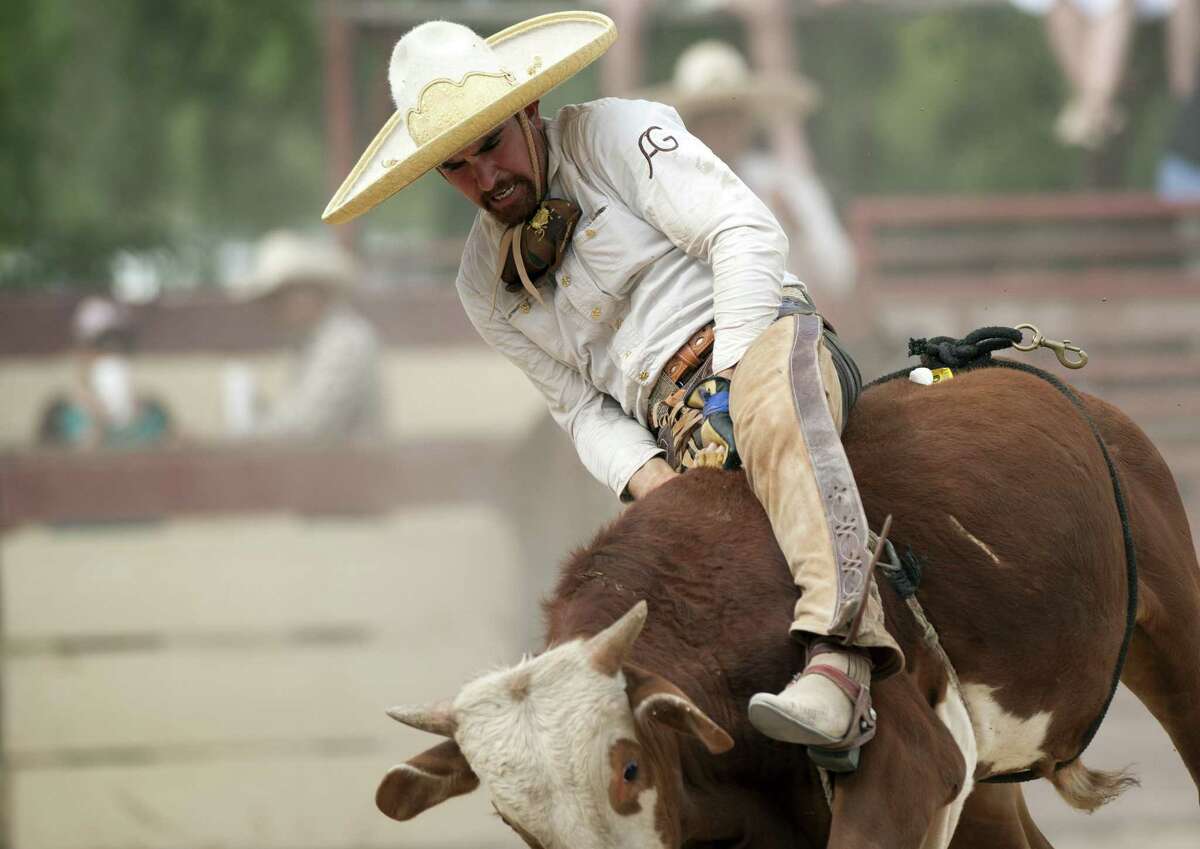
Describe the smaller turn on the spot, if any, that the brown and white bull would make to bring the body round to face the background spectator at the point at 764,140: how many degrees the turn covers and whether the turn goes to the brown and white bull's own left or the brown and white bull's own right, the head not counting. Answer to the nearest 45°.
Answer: approximately 135° to the brown and white bull's own right

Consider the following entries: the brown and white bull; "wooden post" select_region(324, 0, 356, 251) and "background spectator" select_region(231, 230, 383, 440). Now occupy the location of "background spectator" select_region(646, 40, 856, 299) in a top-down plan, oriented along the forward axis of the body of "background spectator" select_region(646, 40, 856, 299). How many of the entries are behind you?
0

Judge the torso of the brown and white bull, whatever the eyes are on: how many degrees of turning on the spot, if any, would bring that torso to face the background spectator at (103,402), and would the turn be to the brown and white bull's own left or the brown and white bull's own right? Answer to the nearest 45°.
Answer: approximately 90° to the brown and white bull's own right

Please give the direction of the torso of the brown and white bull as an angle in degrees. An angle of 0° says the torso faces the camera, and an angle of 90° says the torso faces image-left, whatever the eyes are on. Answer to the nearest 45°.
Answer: approximately 45°

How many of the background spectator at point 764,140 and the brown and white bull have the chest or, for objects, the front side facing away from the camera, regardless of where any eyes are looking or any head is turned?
0

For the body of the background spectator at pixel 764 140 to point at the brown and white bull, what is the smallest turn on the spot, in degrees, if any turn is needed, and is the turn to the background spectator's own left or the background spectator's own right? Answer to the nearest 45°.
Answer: approximately 45° to the background spectator's own left

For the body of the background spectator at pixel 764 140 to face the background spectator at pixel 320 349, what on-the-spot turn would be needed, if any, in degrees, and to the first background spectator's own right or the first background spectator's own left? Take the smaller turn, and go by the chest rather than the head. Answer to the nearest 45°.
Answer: approximately 45° to the first background spectator's own right

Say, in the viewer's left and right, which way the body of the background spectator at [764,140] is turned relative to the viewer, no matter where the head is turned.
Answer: facing the viewer and to the left of the viewer

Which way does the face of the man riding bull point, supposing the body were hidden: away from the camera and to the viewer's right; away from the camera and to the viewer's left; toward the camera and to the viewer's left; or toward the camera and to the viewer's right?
toward the camera and to the viewer's left

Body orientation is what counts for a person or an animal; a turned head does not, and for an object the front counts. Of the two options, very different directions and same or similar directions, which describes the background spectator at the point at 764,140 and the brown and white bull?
same or similar directions

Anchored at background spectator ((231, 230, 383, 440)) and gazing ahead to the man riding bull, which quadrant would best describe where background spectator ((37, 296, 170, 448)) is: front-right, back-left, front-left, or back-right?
back-right
